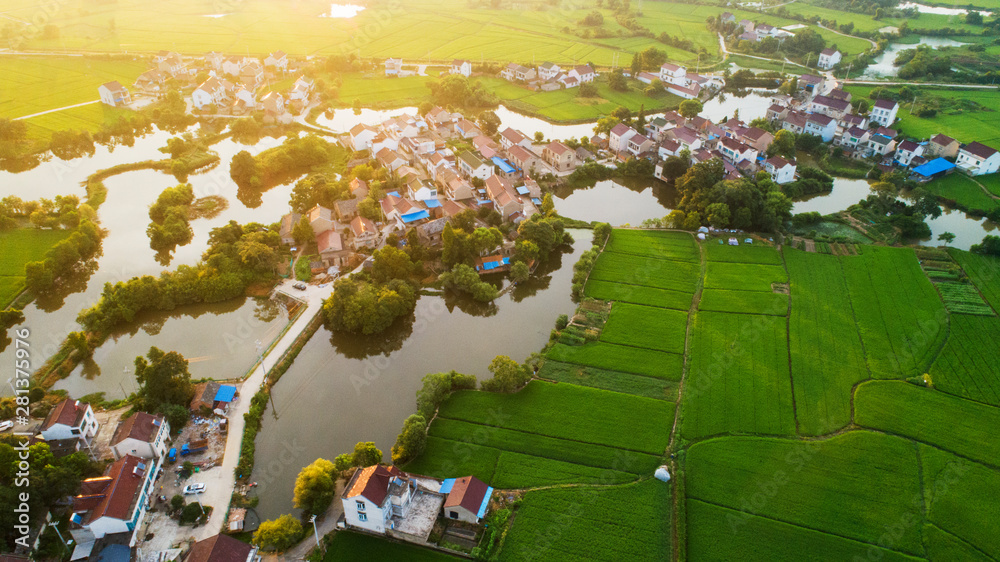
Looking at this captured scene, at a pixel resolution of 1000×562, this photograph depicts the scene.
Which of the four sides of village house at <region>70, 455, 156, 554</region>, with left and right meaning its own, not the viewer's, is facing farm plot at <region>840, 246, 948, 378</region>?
front

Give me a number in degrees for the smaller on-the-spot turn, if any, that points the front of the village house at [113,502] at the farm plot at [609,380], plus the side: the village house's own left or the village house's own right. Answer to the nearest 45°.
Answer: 0° — it already faces it

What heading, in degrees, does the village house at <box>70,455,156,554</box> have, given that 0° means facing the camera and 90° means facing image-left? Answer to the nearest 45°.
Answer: approximately 270°

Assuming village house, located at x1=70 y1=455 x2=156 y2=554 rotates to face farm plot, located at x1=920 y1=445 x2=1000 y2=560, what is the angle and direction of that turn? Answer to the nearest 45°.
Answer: approximately 45° to its right

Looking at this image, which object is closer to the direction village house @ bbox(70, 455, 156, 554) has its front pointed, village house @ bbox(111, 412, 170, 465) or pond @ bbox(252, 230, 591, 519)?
the pond
